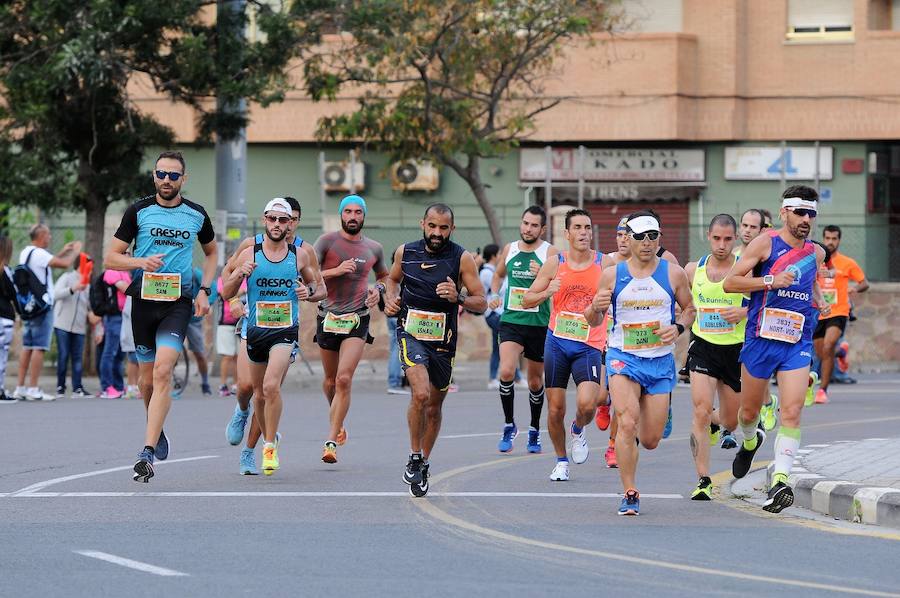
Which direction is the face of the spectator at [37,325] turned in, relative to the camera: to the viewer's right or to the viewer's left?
to the viewer's right

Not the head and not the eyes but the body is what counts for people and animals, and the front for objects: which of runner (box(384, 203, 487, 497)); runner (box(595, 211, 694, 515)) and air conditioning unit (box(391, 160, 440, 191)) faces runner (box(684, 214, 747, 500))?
the air conditioning unit

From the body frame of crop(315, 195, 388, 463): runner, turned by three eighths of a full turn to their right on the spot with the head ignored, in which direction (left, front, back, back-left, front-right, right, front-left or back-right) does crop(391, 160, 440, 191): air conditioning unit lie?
front-right

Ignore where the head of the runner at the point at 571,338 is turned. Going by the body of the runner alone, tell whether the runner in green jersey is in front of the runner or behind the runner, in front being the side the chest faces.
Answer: behind

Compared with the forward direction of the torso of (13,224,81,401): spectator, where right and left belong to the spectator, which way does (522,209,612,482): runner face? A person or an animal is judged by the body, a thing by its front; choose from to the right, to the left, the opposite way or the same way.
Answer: to the right

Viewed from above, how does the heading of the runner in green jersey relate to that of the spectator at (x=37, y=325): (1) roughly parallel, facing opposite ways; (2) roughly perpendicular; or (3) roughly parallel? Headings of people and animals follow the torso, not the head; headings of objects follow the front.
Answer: roughly perpendicular

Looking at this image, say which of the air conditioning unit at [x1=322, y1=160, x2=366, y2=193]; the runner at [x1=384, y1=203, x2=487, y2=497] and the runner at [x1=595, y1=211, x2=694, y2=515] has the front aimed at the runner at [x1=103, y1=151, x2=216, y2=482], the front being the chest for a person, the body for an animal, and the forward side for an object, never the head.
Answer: the air conditioning unit

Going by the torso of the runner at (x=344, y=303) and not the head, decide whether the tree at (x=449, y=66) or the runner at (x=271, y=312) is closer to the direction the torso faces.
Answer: the runner

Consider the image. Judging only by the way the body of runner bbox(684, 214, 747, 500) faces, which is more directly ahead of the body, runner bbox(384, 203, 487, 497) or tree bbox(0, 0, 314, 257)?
the runner

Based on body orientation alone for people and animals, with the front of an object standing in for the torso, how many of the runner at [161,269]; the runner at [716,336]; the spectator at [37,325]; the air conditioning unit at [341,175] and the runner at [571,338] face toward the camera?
4
